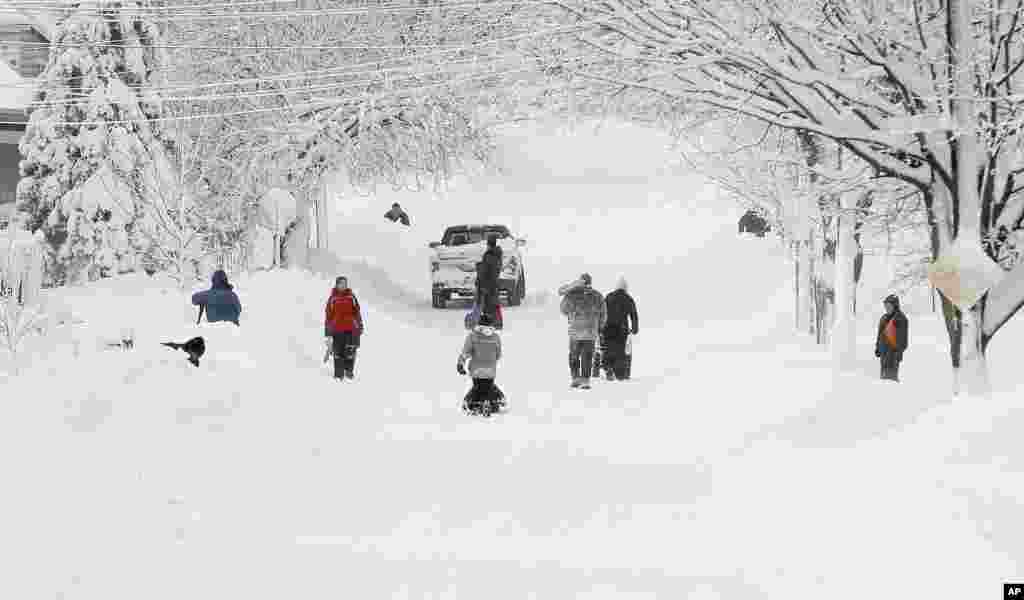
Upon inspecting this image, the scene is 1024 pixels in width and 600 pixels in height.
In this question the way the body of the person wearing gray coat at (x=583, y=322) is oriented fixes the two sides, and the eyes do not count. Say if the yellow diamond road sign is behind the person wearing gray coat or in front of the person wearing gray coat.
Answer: behind

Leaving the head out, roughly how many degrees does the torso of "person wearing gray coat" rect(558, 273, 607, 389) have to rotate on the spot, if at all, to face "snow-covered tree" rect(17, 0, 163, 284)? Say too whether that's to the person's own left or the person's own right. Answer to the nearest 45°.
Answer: approximately 45° to the person's own left

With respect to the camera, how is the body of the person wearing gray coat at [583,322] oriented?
away from the camera

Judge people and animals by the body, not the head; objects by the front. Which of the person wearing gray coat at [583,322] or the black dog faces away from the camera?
the person wearing gray coat

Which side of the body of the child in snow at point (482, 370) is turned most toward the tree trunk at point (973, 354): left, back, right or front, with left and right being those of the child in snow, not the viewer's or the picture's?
right

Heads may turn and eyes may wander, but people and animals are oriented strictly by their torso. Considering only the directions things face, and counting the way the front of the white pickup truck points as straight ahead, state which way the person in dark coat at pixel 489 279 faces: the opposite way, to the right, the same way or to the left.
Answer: the opposite way

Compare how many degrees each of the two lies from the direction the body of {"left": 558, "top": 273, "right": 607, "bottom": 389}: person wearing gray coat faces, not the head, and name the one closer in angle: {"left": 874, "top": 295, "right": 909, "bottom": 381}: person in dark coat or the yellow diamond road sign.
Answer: the person in dark coat

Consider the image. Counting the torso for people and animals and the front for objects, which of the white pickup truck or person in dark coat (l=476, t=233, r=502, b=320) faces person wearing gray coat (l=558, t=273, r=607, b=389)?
the white pickup truck

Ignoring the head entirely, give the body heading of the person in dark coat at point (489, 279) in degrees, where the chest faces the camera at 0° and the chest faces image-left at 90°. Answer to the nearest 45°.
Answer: approximately 180°

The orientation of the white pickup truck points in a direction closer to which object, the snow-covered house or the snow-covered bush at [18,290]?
the snow-covered bush
